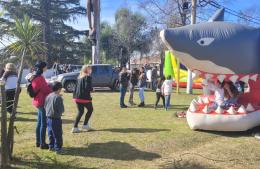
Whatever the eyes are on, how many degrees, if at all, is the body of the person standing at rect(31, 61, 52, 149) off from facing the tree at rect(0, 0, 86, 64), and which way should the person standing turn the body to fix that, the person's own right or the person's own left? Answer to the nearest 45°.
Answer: approximately 90° to the person's own left

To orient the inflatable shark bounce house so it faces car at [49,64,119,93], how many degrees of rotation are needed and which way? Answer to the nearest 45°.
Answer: approximately 45° to its right

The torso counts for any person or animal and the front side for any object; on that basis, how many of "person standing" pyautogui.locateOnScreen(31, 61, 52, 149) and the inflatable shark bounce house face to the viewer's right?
1

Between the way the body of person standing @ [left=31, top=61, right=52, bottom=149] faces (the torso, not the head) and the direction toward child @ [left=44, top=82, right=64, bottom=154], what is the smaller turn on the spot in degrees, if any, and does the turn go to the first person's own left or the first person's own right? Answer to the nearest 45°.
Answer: approximately 45° to the first person's own right

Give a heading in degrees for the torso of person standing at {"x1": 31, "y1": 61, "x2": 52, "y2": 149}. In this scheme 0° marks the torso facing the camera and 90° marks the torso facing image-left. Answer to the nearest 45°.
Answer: approximately 270°

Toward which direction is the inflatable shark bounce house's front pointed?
to the viewer's left
